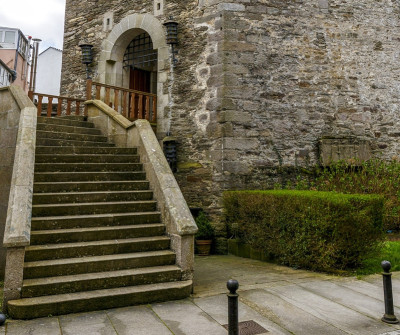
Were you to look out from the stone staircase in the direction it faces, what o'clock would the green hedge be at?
The green hedge is roughly at 9 o'clock from the stone staircase.

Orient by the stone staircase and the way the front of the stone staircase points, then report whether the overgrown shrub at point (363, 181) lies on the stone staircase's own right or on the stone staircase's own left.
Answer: on the stone staircase's own left

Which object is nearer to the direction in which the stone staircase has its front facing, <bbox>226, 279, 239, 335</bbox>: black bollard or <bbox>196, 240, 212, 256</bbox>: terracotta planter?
the black bollard

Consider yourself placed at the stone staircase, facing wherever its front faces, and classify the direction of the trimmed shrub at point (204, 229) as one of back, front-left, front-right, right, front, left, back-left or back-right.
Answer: back-left

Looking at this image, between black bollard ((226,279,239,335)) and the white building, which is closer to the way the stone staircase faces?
the black bollard

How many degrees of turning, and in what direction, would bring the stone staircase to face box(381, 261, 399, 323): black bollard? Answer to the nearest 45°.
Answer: approximately 45° to its left

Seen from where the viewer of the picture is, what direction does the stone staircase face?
facing the viewer

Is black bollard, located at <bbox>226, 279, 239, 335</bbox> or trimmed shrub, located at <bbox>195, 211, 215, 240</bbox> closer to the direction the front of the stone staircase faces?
the black bollard

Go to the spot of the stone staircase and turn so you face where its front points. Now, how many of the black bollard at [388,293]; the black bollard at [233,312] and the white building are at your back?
1

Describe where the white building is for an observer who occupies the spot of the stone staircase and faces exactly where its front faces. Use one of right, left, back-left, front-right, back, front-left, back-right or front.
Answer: back

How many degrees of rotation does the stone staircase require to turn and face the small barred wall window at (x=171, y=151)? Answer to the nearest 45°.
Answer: approximately 135° to its left

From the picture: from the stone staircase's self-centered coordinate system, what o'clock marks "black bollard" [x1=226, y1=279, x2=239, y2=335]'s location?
The black bollard is roughly at 11 o'clock from the stone staircase.

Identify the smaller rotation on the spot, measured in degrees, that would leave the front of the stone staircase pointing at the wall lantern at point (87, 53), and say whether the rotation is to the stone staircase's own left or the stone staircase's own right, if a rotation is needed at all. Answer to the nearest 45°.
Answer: approximately 180°
